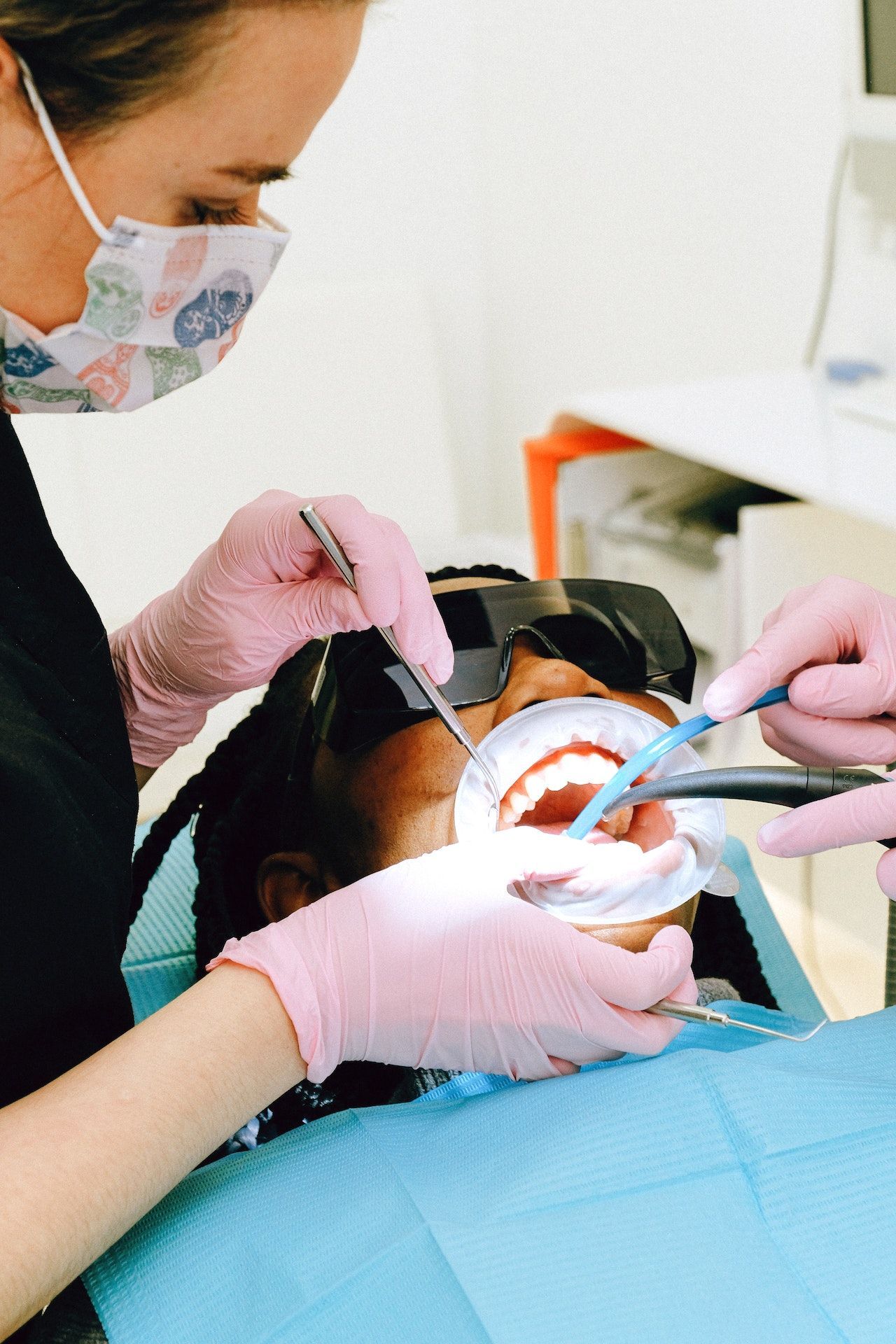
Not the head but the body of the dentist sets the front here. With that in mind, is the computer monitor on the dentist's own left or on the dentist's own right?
on the dentist's own left

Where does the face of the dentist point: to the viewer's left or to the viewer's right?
to the viewer's right

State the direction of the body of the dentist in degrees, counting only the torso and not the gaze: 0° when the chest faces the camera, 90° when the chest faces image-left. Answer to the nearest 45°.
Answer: approximately 270°
